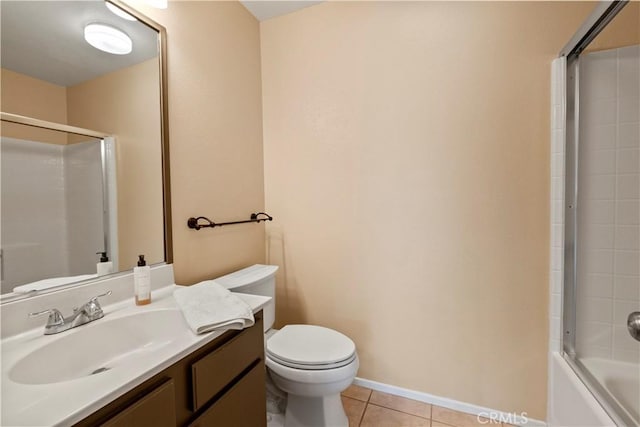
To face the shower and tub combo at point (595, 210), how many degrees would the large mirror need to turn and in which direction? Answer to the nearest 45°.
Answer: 0° — it already faces it

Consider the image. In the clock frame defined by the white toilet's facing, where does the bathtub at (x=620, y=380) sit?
The bathtub is roughly at 11 o'clock from the white toilet.

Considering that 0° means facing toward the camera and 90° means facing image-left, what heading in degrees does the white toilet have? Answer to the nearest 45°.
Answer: approximately 315°

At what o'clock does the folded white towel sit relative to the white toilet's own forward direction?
The folded white towel is roughly at 3 o'clock from the white toilet.

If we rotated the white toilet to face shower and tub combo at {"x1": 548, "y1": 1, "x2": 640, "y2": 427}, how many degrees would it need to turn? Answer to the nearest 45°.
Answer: approximately 45° to its left
